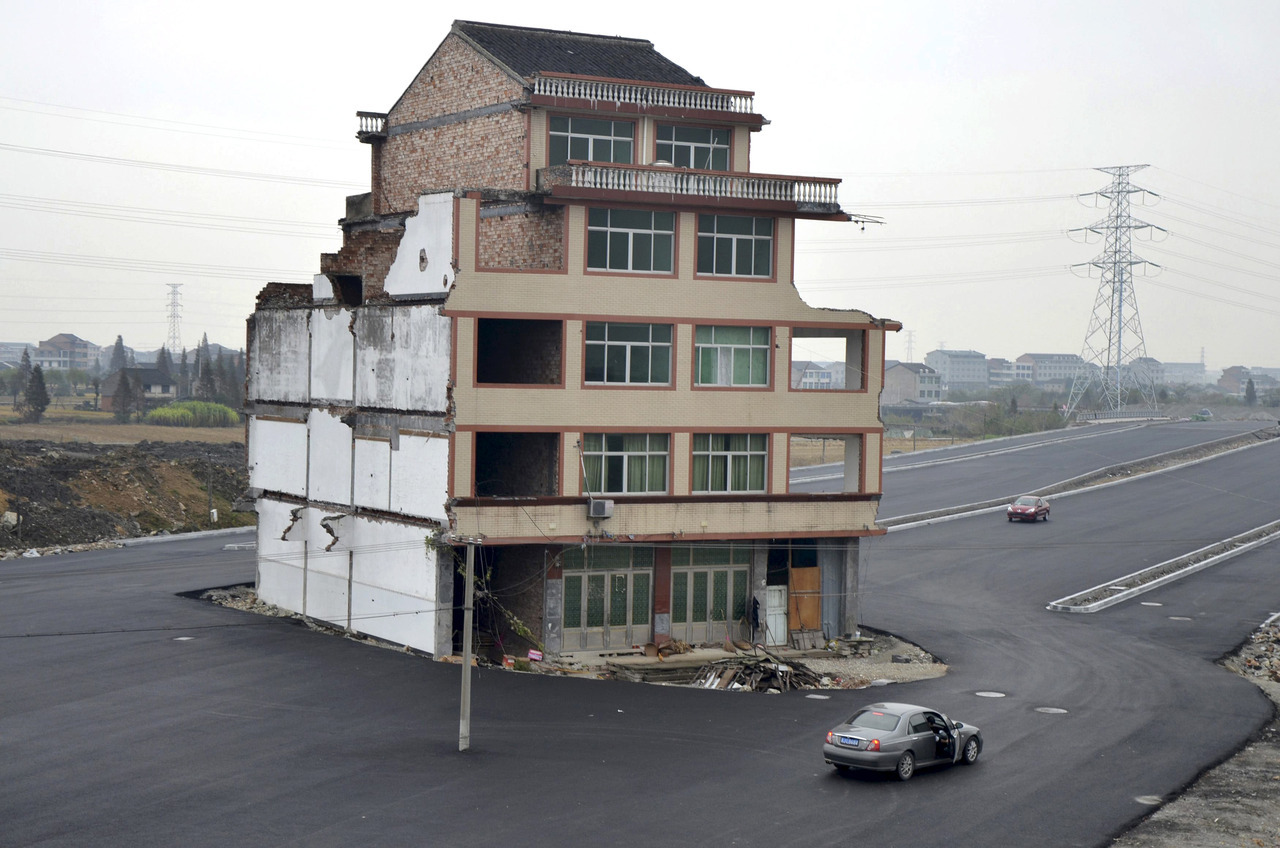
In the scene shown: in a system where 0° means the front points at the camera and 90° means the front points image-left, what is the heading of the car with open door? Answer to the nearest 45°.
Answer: approximately 225°

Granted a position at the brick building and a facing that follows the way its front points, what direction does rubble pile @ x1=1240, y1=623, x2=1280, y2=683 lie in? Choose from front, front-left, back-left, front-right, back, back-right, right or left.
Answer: front-left

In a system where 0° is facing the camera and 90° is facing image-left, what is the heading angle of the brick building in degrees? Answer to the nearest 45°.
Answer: approximately 315°

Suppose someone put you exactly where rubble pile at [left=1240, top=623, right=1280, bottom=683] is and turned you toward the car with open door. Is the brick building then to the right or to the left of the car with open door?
right

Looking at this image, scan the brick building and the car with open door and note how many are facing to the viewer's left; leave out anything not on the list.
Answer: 0

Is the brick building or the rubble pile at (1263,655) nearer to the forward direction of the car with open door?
the rubble pile

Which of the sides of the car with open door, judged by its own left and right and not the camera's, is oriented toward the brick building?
left

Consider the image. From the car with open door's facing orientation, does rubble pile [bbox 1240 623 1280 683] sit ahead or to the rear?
ahead

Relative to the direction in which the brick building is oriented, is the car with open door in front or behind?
in front
